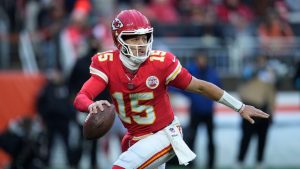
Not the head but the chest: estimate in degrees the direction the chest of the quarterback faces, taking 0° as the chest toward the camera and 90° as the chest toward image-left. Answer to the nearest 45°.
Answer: approximately 0°
